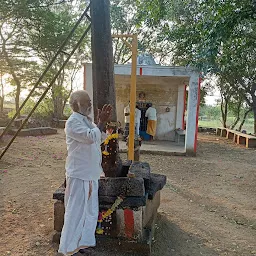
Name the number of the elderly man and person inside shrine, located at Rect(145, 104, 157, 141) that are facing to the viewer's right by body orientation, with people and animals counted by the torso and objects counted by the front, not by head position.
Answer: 1

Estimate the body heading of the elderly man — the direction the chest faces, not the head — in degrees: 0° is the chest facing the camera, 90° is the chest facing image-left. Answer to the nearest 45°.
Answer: approximately 270°

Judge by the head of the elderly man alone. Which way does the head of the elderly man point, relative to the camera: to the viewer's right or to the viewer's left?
to the viewer's right

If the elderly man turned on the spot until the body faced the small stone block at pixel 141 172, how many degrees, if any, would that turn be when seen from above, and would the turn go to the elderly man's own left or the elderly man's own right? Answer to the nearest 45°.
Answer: approximately 45° to the elderly man's own left

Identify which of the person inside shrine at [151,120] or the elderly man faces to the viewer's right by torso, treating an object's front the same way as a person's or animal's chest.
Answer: the elderly man

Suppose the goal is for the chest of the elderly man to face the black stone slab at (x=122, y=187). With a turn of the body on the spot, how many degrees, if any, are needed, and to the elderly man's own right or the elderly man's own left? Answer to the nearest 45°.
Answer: approximately 45° to the elderly man's own left

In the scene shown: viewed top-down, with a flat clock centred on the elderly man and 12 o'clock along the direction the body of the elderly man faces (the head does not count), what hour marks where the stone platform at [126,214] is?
The stone platform is roughly at 11 o'clock from the elderly man.

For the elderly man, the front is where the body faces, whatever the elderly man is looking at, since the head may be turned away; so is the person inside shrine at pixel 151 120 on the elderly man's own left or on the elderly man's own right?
on the elderly man's own left
